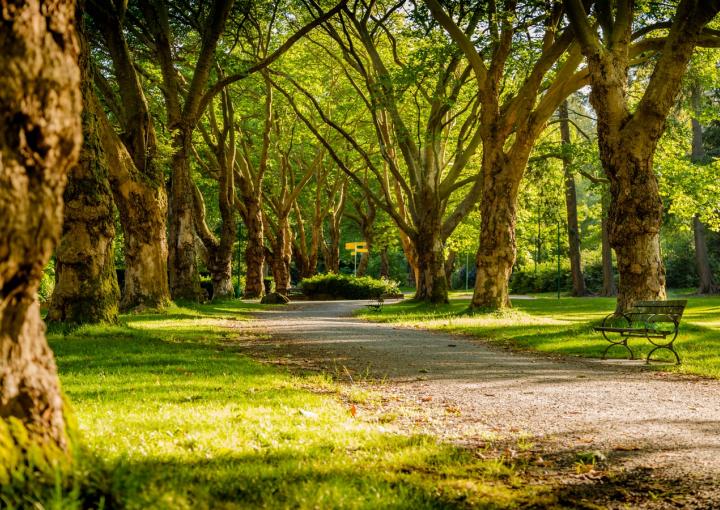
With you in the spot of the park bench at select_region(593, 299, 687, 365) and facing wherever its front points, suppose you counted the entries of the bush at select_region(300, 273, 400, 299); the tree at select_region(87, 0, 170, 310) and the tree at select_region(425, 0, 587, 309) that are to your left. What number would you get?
0

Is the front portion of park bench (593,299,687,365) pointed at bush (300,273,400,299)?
no

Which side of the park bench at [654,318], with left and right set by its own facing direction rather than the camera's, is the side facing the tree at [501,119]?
right

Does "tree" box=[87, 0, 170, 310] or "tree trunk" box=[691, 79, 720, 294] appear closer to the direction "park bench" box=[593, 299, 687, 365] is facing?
the tree

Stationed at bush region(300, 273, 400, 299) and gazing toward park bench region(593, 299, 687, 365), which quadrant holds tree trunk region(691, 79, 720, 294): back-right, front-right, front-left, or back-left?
front-left

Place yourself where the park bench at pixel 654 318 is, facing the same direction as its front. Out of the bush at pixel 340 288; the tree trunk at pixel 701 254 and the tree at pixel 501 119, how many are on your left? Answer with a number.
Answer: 0

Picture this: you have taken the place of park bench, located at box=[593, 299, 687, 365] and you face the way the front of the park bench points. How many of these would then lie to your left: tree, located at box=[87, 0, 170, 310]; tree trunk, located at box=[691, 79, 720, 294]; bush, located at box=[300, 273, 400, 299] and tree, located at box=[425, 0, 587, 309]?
0

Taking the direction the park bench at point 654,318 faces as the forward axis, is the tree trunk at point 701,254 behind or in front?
behind

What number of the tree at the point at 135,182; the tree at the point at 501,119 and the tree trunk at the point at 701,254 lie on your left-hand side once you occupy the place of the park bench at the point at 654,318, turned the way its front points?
0

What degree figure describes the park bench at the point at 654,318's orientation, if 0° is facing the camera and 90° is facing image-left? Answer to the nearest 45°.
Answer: approximately 45°

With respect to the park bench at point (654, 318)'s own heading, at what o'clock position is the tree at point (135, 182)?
The tree is roughly at 2 o'clock from the park bench.

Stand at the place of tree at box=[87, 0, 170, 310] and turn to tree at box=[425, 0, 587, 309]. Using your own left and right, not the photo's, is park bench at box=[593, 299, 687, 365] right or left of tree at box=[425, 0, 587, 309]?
right
